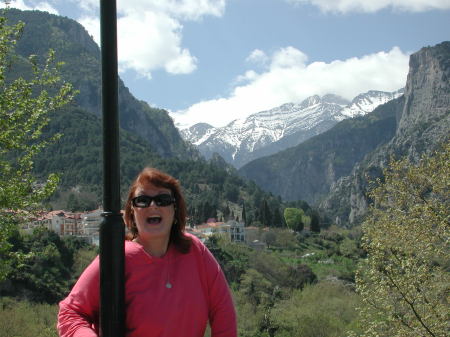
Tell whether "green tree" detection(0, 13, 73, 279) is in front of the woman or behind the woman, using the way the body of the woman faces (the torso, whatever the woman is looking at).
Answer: behind

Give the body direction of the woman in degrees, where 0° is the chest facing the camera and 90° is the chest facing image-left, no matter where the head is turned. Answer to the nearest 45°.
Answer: approximately 0°
